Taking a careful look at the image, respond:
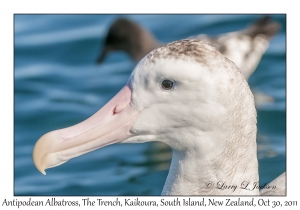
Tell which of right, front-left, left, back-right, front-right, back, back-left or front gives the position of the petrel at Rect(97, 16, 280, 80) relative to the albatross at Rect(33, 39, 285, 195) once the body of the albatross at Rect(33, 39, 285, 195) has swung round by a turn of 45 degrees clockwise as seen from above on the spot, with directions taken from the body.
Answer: front-right

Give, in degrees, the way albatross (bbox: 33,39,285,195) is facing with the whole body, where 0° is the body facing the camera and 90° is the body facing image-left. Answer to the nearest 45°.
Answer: approximately 90°
